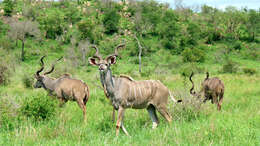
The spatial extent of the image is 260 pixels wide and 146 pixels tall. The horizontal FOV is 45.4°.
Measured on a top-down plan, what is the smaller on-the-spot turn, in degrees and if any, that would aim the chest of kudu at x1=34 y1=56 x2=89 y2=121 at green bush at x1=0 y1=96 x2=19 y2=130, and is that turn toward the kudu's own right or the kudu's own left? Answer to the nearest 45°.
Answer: approximately 90° to the kudu's own left

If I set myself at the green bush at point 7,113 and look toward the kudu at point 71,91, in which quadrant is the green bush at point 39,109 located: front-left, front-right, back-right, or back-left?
front-right

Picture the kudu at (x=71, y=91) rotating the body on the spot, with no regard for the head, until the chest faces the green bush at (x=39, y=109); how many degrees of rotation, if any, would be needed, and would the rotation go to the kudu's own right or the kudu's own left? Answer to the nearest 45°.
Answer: approximately 90° to the kudu's own left

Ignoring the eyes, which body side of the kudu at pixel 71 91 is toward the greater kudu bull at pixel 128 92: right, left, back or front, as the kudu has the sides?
back

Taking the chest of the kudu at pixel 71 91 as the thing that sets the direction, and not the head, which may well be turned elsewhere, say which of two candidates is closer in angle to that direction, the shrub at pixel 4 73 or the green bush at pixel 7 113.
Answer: the shrub

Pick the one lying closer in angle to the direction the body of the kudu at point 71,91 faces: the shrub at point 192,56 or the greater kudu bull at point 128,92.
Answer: the shrub

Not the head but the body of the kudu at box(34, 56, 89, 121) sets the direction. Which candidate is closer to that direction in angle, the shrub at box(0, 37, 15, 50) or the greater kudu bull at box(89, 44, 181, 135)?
the shrub

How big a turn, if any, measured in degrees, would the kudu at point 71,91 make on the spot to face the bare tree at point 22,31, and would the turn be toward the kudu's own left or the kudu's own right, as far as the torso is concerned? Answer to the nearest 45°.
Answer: approximately 45° to the kudu's own right

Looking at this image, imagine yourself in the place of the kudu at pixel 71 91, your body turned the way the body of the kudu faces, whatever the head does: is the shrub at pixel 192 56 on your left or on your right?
on your right

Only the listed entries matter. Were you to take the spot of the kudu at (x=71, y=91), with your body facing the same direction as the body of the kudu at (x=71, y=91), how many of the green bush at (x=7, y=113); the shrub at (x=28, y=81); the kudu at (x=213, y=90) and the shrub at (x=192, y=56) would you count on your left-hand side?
1

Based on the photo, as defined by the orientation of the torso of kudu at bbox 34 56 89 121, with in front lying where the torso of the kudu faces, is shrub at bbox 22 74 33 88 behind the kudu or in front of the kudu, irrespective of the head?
in front

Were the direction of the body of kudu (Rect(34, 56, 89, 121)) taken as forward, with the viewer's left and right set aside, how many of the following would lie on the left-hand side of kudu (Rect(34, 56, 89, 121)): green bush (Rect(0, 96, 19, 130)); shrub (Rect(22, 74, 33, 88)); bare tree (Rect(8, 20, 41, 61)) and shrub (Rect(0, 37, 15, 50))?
1

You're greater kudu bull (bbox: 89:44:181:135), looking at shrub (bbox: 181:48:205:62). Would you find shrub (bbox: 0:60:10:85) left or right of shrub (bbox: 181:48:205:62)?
left

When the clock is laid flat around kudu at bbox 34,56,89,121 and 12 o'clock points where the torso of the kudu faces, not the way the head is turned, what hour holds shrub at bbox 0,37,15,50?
The shrub is roughly at 1 o'clock from the kudu.

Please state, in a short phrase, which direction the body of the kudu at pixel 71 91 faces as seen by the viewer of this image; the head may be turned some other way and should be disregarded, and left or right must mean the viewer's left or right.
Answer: facing away from the viewer and to the left of the viewer
